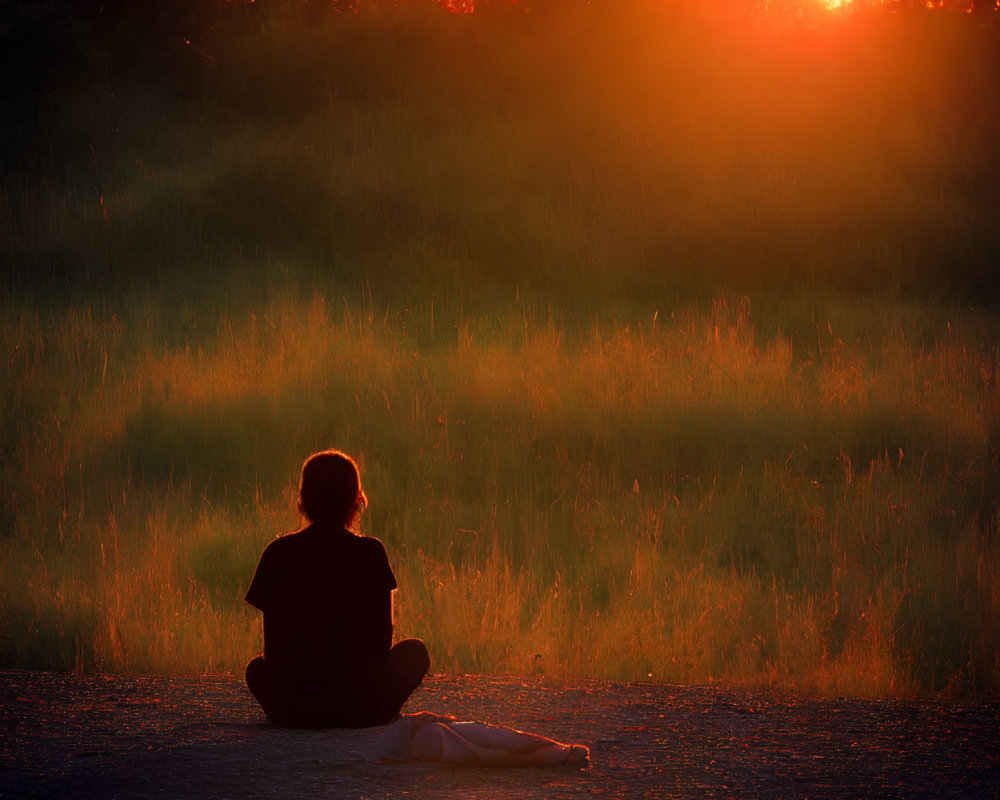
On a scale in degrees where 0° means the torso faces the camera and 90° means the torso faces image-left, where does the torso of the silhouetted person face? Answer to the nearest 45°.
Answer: approximately 180°

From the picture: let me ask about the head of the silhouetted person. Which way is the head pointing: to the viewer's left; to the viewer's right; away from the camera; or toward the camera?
away from the camera
